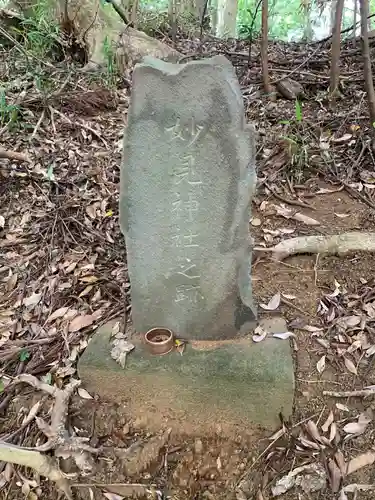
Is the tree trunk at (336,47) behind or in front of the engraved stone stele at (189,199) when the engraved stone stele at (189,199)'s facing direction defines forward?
behind

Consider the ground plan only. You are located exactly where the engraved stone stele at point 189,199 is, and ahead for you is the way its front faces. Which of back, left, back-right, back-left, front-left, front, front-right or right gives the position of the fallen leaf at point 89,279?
back-right

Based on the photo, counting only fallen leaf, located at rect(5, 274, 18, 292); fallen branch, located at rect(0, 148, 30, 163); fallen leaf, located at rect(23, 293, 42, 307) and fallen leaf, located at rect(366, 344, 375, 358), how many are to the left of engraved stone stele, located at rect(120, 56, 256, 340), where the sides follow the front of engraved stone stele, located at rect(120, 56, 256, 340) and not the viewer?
1

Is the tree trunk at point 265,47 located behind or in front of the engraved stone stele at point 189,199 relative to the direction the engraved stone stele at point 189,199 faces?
behind

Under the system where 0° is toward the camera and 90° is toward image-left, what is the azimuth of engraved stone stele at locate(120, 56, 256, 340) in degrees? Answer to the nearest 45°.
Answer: approximately 0°
